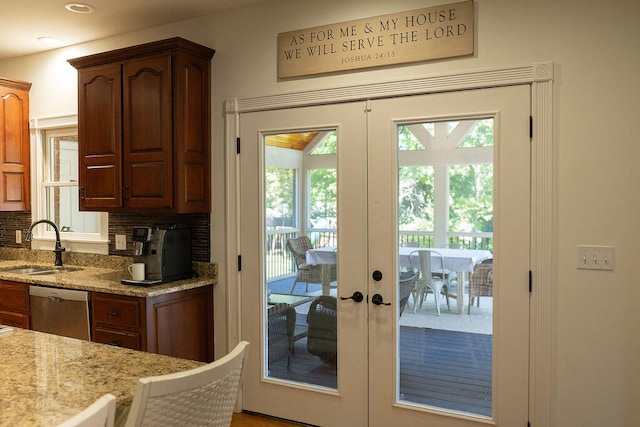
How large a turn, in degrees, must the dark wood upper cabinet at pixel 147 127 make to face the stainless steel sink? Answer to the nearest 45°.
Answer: approximately 90° to its right

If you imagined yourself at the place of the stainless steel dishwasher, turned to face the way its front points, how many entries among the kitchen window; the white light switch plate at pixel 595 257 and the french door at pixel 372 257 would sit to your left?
2

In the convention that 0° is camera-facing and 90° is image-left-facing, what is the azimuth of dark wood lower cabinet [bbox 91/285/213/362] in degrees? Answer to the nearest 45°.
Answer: approximately 45°

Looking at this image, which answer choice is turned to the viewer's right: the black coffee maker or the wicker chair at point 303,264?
the wicker chair

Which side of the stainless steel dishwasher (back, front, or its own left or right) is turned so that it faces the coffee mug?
left

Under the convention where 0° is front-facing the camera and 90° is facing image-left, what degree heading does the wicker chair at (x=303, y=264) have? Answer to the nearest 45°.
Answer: approximately 270°

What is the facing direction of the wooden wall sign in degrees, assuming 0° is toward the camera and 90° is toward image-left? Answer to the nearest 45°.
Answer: approximately 45°

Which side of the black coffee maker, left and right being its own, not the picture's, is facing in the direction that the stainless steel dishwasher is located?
right

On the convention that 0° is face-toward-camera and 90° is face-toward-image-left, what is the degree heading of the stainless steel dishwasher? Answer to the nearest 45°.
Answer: approximately 45°
